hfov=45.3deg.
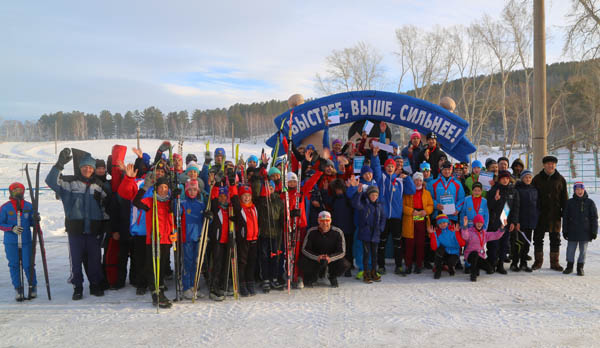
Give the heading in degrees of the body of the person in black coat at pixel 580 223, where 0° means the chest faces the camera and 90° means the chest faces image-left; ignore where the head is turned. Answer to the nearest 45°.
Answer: approximately 0°

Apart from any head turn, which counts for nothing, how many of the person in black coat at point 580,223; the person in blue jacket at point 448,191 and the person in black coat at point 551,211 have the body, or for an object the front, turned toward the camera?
3

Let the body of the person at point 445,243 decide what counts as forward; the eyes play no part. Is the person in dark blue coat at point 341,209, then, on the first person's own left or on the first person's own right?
on the first person's own right
